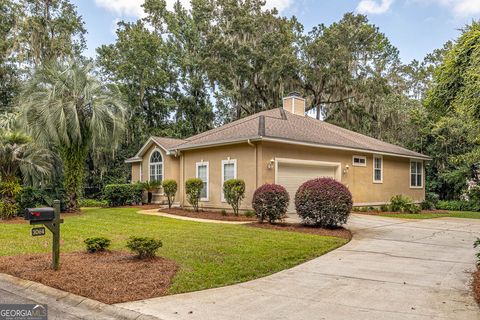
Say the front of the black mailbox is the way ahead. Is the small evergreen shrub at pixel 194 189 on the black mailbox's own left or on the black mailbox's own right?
on the black mailbox's own right

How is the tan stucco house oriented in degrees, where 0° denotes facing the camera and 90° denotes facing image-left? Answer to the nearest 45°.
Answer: approximately 45°

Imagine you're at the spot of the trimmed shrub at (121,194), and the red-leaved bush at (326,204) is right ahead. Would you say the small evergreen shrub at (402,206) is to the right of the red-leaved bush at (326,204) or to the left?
left

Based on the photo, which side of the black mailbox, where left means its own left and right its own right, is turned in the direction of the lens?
left

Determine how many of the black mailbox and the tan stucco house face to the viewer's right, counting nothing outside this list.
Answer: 0

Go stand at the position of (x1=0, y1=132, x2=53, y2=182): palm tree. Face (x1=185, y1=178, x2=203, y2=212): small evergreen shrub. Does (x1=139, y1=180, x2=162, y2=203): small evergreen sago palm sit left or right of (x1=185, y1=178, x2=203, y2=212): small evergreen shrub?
left

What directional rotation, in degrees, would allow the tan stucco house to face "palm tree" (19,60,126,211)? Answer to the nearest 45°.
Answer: approximately 45° to its right

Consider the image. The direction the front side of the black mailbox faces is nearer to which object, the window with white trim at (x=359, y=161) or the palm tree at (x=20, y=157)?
the palm tree

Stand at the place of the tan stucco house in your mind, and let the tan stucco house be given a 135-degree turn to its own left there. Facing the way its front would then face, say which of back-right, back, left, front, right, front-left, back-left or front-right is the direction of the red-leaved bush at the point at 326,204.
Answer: right

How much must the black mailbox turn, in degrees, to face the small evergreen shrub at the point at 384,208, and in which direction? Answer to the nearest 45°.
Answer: approximately 135° to its right
